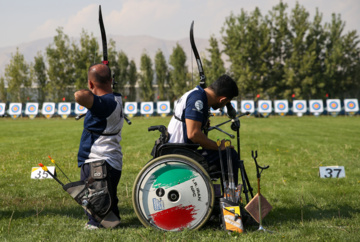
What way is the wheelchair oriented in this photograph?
to the viewer's right

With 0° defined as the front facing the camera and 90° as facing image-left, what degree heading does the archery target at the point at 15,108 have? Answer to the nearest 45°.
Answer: approximately 0°

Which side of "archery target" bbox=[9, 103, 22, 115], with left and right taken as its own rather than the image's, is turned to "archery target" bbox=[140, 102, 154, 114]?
left

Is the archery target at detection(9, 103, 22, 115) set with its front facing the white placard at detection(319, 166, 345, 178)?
yes

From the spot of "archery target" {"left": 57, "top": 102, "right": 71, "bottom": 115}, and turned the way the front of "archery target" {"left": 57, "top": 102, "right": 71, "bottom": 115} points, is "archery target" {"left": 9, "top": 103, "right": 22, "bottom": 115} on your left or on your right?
on your right

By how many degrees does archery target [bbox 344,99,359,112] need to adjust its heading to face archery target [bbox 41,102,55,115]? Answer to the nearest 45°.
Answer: approximately 90° to its right

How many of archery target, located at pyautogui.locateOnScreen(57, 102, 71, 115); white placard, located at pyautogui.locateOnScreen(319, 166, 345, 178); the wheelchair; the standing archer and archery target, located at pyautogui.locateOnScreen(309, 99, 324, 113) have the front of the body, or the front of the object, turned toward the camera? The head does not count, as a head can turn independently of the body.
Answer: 3

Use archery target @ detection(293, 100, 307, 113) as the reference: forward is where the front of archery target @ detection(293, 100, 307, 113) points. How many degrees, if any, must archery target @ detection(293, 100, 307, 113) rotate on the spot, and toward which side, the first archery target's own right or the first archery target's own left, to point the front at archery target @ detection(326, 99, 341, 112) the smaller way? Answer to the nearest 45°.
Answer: approximately 90° to the first archery target's own left

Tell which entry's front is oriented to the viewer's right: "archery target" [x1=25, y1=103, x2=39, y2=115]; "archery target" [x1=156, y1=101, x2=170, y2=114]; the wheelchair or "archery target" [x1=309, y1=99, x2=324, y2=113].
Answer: the wheelchair

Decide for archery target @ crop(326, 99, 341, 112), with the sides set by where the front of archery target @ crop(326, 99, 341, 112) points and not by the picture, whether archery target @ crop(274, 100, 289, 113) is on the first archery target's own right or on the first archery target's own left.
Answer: on the first archery target's own right

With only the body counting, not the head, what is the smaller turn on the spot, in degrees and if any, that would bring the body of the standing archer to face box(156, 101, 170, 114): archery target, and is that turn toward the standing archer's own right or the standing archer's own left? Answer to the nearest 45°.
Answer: approximately 45° to the standing archer's own right

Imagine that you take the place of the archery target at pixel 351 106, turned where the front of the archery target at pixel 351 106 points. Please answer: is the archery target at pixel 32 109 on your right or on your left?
on your right

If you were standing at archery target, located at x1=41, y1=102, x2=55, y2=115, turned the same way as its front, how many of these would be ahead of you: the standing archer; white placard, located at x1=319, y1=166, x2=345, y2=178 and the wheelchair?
3
